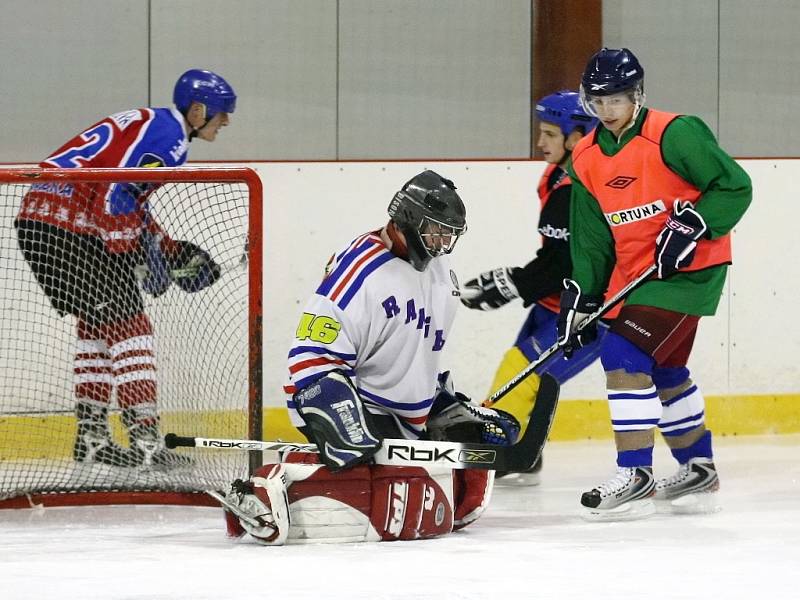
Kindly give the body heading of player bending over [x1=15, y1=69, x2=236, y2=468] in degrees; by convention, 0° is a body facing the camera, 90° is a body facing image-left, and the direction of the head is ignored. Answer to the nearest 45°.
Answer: approximately 270°

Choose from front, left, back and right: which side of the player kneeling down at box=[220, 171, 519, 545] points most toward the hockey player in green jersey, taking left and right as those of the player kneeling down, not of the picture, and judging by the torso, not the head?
left

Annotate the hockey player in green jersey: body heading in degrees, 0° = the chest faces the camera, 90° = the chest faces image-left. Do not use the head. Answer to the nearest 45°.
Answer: approximately 45°

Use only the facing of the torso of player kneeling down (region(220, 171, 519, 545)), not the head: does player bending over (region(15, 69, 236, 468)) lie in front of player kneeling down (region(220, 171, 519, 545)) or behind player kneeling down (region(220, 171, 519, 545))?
behind

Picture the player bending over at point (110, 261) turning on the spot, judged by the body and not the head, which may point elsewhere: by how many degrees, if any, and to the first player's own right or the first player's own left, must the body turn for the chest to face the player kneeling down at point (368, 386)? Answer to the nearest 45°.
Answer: approximately 45° to the first player's own right

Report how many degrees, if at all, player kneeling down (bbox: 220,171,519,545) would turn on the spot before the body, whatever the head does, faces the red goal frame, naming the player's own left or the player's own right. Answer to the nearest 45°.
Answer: approximately 180°

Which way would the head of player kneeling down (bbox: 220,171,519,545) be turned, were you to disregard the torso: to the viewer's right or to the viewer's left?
to the viewer's right

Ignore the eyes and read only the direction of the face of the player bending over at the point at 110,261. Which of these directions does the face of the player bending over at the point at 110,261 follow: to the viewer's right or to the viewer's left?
to the viewer's right

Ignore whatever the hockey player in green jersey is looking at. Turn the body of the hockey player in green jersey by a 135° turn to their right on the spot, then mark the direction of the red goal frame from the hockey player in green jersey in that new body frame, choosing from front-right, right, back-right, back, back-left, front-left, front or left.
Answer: left

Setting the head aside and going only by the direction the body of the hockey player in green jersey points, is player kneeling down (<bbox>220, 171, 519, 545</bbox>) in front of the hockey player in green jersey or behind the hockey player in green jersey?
in front
